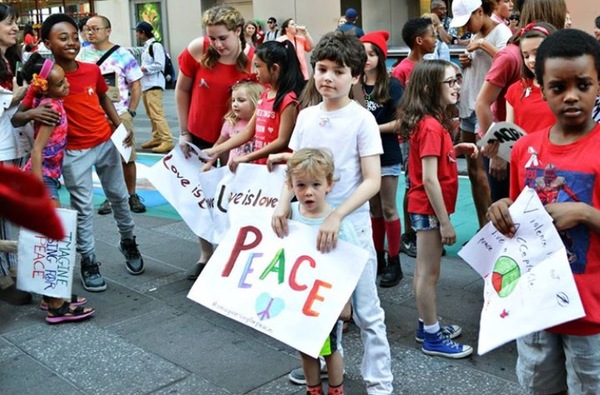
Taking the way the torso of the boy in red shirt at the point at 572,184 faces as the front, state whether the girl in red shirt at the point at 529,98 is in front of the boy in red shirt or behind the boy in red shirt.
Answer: behind

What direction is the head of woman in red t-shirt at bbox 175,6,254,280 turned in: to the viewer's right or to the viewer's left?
to the viewer's right

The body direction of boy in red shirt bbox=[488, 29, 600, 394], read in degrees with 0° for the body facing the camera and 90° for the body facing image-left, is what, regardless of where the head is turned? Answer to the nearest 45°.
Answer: approximately 0°

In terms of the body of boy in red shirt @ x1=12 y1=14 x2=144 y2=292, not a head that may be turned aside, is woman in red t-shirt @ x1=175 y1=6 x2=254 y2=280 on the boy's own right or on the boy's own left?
on the boy's own left
